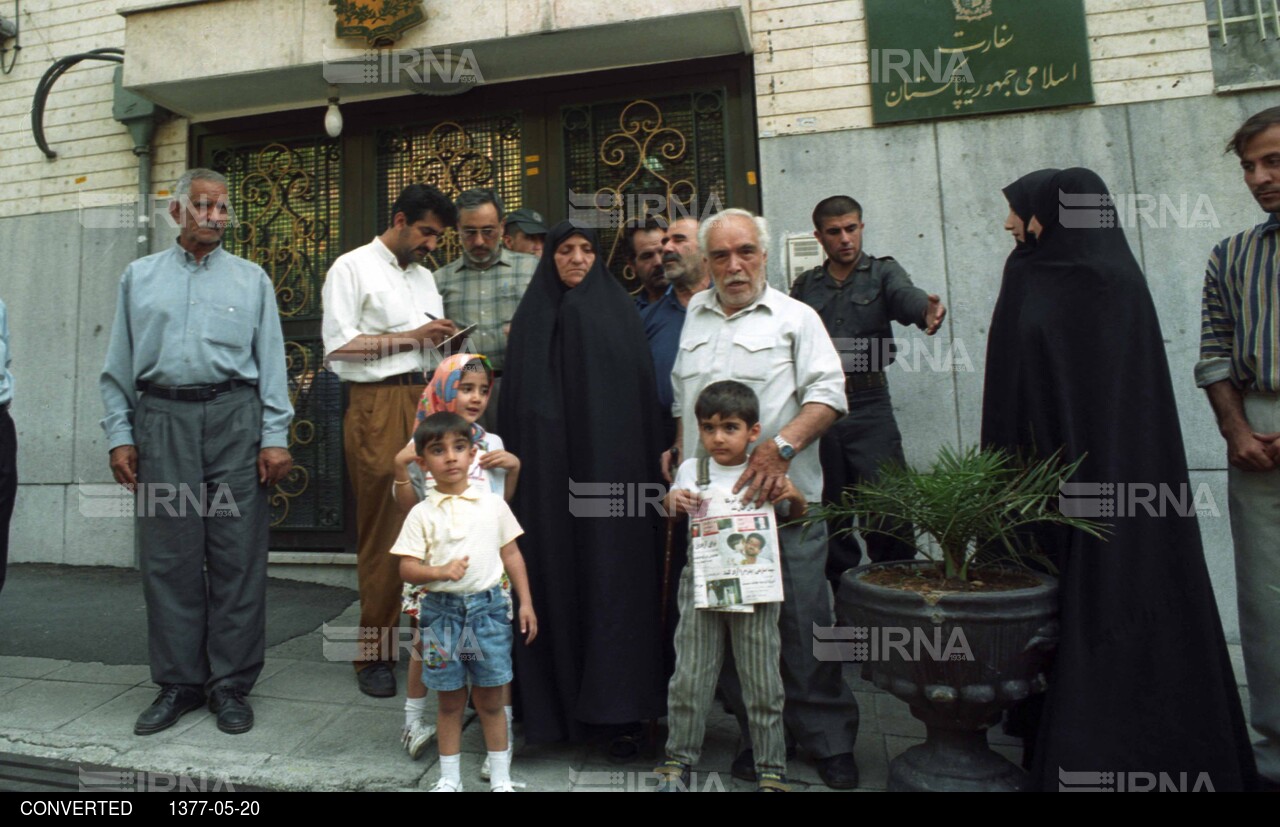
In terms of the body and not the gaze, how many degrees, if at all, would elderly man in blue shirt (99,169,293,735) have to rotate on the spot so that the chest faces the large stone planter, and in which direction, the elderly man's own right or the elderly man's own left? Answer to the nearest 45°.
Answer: approximately 45° to the elderly man's own left

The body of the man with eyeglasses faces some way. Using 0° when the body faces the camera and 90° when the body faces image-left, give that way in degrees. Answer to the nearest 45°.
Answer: approximately 0°

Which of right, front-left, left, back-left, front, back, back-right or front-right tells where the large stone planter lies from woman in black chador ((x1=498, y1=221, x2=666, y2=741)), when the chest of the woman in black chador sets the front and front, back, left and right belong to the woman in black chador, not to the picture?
front-left

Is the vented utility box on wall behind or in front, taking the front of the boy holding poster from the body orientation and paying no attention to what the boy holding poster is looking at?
behind

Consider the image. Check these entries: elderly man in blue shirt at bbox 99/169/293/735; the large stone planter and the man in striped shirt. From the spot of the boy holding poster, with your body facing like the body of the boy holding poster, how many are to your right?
1

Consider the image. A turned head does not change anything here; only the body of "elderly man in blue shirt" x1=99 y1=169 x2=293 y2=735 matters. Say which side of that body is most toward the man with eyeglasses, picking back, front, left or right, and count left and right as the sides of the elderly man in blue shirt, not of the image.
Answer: left

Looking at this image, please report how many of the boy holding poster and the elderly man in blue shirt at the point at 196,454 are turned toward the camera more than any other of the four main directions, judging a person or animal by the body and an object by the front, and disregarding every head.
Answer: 2

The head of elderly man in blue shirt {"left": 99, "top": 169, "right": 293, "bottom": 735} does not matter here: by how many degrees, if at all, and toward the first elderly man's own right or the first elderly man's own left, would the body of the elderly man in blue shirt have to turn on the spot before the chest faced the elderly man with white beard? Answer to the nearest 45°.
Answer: approximately 45° to the first elderly man's own left
